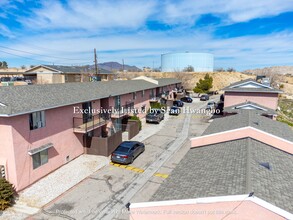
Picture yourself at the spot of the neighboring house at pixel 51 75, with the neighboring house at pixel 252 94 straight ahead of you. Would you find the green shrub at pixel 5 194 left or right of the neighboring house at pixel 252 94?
right

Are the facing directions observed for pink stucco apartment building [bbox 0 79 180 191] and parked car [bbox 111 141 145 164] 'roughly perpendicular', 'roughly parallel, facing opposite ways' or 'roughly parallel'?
roughly perpendicular

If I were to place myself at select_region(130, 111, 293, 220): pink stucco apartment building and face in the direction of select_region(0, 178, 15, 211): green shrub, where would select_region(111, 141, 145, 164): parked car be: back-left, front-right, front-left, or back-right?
front-right

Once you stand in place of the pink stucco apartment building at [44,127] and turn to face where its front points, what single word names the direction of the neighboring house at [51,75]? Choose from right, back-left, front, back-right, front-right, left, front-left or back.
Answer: back-left

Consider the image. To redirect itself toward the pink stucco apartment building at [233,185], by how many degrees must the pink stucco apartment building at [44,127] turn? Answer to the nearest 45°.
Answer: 0° — it already faces it

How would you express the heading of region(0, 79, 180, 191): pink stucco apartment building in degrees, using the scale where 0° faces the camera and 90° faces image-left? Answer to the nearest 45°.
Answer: approximately 315°

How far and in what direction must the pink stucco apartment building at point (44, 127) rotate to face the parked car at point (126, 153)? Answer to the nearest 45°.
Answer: approximately 45° to its left

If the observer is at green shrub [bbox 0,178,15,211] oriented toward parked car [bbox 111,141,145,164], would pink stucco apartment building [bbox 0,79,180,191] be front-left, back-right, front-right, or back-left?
front-left

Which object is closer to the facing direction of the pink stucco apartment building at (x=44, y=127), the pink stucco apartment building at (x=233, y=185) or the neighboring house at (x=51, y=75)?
the pink stucco apartment building

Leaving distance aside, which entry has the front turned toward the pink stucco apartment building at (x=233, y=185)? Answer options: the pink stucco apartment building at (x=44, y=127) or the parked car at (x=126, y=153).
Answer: the pink stucco apartment building at (x=44, y=127)
